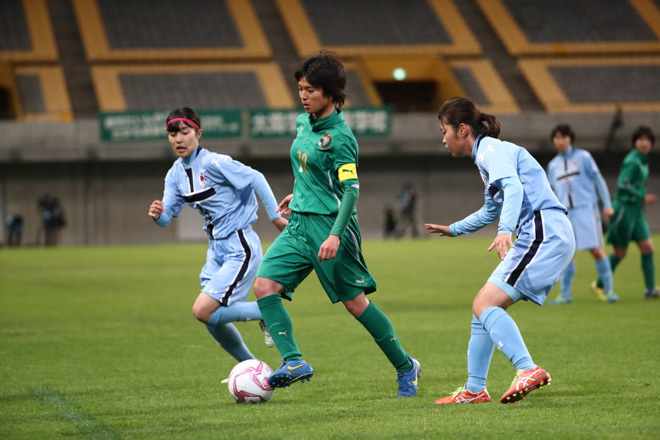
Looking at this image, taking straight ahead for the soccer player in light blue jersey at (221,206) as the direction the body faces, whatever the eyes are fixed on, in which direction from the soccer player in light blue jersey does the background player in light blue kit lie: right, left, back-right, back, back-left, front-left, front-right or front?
back

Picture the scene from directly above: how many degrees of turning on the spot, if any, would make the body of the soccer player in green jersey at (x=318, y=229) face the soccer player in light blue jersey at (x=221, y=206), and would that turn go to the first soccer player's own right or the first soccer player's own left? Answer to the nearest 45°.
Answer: approximately 90° to the first soccer player's own right

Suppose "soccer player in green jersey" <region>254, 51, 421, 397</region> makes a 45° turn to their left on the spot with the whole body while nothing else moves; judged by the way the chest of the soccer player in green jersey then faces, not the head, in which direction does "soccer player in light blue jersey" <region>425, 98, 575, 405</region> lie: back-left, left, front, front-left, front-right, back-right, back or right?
left

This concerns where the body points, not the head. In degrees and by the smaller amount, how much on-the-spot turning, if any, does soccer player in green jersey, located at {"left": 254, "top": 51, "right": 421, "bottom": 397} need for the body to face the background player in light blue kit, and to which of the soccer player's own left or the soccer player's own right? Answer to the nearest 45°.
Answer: approximately 180°

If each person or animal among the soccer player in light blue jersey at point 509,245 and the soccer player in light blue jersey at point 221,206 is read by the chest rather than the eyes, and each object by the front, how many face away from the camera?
0

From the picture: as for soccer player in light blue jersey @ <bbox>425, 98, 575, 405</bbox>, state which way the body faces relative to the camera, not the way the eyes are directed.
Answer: to the viewer's left

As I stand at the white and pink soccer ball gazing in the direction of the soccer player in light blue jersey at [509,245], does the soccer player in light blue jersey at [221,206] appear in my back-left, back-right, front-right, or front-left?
back-left

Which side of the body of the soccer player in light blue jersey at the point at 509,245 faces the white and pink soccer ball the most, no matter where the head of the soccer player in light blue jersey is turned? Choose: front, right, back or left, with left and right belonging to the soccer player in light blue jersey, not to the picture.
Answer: front

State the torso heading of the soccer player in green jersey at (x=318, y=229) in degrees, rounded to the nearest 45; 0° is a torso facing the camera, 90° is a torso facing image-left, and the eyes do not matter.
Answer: approximately 45°

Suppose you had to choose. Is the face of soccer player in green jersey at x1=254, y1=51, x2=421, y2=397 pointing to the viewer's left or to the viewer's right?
to the viewer's left
